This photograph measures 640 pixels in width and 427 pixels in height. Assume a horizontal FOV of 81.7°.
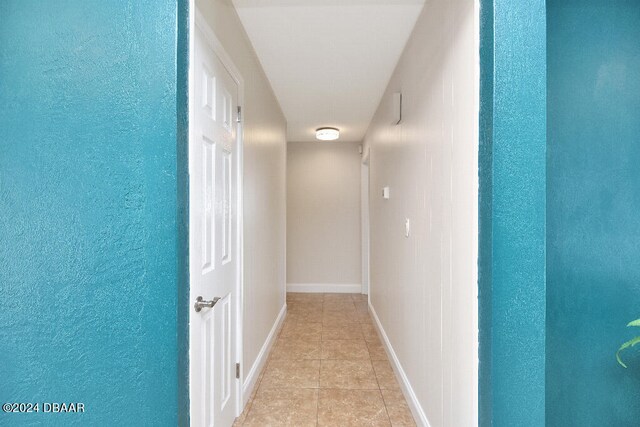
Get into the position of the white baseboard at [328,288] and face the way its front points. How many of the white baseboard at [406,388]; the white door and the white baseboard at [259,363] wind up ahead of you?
3

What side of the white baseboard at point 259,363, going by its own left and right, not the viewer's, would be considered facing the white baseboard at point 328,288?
left

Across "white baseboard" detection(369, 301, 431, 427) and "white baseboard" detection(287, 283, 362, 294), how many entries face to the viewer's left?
1

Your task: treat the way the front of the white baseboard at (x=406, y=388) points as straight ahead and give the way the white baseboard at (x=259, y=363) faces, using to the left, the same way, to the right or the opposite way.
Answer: the opposite way

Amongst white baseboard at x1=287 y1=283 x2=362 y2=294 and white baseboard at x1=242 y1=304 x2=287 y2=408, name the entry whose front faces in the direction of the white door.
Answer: white baseboard at x1=287 y1=283 x2=362 y2=294

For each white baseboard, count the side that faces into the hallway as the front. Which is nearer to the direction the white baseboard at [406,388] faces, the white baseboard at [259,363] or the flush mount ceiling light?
the white baseboard

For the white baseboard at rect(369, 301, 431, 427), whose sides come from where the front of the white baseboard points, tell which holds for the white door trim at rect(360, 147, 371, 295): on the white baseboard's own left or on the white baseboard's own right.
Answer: on the white baseboard's own right

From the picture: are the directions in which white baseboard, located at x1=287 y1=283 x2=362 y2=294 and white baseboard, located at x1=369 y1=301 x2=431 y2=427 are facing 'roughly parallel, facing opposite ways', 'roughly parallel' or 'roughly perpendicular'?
roughly perpendicular

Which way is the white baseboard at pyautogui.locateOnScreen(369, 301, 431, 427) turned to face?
to the viewer's left

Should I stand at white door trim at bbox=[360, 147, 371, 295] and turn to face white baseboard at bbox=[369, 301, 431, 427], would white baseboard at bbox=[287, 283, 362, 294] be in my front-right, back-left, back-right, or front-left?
back-right

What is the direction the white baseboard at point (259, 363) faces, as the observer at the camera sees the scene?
facing to the right of the viewer

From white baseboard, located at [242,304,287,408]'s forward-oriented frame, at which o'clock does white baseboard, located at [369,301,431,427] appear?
white baseboard, located at [369,301,431,427] is roughly at 1 o'clock from white baseboard, located at [242,304,287,408].

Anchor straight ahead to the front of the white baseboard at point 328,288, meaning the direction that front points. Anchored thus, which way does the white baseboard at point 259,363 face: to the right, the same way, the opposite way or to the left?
to the left

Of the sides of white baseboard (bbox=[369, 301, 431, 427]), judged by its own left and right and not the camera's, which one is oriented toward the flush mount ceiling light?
right
